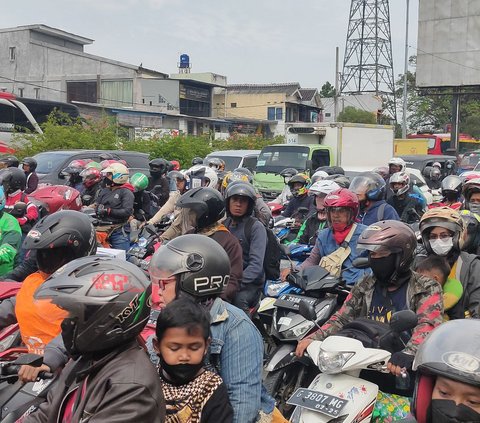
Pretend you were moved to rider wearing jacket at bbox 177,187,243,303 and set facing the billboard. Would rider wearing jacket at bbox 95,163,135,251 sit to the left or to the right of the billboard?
left

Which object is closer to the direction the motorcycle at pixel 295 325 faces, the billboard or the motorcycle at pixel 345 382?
the motorcycle

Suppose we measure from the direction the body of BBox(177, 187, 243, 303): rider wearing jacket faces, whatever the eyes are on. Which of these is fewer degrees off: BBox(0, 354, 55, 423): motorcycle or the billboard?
the motorcycle

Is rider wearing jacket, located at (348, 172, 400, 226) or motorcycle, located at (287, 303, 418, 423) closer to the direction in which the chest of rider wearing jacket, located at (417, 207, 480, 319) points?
the motorcycle

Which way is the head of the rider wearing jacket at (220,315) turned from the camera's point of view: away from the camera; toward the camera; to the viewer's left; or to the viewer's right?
to the viewer's left
